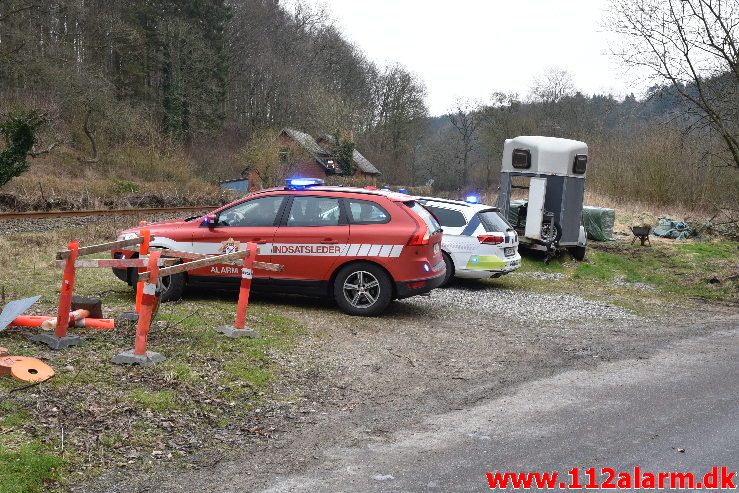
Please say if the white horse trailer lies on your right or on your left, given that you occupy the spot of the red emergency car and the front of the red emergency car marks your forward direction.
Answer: on your right

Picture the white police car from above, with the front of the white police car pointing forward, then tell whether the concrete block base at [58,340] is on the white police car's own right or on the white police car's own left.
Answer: on the white police car's own left

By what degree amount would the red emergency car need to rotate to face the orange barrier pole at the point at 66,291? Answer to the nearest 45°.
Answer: approximately 45° to its left

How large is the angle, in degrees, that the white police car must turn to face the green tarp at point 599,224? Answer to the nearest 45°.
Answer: approximately 45° to its right

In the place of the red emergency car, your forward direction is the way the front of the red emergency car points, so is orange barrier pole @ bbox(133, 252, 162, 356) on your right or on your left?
on your left

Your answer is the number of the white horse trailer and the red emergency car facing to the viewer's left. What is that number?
1

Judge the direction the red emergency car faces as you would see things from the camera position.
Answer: facing to the left of the viewer

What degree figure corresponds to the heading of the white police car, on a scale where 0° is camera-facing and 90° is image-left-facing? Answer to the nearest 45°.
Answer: approximately 135°

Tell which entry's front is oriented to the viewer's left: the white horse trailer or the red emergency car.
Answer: the red emergency car
